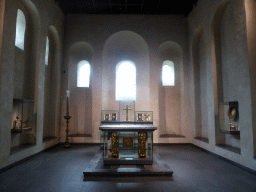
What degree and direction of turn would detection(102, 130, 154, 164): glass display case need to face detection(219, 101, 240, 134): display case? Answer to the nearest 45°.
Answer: approximately 90° to its left

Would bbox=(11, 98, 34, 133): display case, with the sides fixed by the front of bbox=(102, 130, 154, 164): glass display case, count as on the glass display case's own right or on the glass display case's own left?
on the glass display case's own right

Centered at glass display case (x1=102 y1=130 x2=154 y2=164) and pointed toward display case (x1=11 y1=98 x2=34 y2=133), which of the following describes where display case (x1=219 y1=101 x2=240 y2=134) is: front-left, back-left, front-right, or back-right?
back-right

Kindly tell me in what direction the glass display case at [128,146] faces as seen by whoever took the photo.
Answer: facing the viewer
